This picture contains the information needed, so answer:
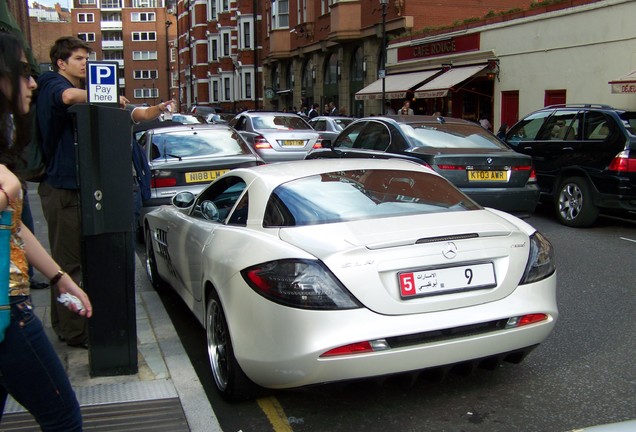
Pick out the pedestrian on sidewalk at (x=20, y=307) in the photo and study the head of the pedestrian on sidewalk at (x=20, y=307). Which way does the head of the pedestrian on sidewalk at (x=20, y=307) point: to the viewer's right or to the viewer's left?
to the viewer's right

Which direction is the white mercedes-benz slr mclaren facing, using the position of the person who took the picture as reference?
facing away from the viewer and to the left of the viewer

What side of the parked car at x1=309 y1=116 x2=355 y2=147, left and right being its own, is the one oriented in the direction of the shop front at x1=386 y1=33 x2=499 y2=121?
right

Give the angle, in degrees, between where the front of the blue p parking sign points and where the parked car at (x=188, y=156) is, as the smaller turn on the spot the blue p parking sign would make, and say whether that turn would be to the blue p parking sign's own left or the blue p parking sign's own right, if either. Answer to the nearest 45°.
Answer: approximately 180°

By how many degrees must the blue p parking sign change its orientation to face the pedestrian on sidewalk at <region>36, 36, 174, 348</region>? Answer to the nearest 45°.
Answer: approximately 135° to its right

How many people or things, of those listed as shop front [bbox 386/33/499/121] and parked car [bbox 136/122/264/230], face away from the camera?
1

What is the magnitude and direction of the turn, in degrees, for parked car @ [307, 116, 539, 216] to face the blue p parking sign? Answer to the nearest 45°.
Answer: approximately 90° to its left

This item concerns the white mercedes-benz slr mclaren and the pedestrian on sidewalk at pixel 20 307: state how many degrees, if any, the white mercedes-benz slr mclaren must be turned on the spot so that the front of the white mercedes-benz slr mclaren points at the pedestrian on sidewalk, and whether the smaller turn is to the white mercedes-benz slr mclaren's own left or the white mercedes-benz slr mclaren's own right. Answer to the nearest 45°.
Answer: approximately 90° to the white mercedes-benz slr mclaren's own left

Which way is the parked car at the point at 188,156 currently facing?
away from the camera

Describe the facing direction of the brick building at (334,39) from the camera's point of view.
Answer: facing the viewer and to the left of the viewer

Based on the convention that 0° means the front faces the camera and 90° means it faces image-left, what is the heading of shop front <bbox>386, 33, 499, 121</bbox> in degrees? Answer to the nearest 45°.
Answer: approximately 45°
